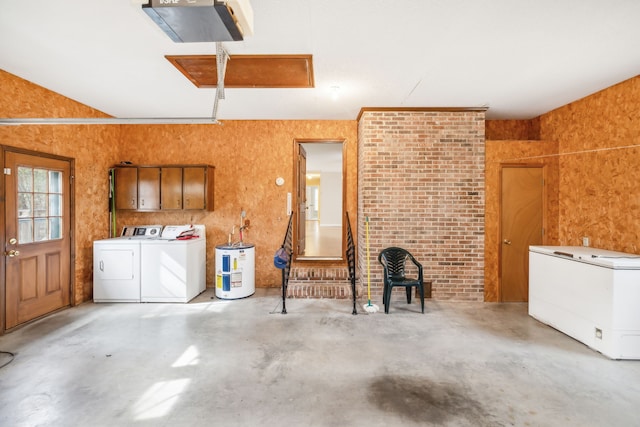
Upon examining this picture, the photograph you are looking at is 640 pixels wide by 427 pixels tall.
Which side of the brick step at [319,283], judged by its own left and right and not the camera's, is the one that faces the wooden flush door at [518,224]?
left

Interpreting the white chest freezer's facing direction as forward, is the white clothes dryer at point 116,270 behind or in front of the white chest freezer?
in front

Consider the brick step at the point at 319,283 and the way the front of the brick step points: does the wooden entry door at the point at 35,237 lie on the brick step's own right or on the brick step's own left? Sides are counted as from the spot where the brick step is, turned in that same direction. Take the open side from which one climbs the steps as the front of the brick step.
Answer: on the brick step's own right

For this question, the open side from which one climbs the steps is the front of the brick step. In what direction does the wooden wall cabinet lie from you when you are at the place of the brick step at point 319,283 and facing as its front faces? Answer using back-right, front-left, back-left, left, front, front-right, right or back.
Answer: right

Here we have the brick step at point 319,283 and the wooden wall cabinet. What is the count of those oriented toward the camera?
2

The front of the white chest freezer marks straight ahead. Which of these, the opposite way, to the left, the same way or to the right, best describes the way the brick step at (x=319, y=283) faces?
to the left

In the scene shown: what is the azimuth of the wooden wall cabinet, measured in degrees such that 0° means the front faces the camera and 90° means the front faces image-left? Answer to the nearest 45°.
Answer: approximately 0°

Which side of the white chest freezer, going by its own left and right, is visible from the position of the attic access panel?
front

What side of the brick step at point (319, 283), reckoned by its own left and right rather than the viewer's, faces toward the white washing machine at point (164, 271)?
right

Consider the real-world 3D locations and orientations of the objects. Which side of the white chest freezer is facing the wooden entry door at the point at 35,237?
front

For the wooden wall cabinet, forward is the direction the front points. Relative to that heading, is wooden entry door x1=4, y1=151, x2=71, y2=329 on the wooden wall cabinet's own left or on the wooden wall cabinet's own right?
on the wooden wall cabinet's own right

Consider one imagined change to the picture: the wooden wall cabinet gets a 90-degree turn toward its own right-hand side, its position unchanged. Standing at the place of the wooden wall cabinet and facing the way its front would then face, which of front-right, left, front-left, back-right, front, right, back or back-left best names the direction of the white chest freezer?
back-left
